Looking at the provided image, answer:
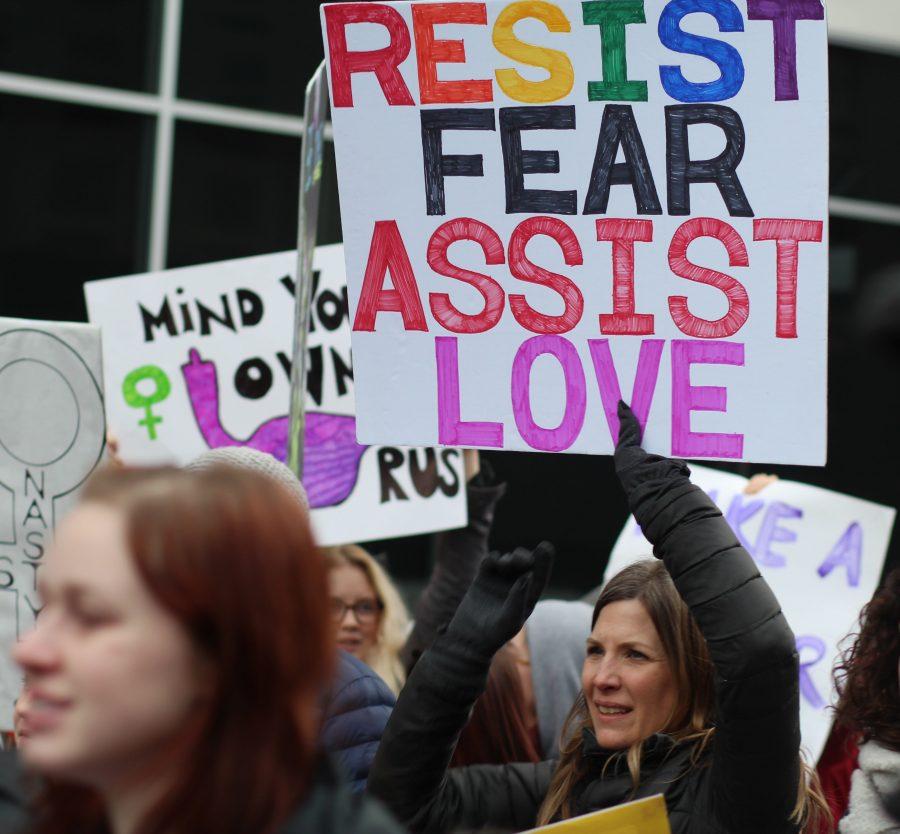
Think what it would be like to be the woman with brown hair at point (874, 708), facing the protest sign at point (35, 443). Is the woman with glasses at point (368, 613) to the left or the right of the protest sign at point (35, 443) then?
right

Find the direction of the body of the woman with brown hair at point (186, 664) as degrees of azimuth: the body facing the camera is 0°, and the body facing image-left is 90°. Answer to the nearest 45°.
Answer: approximately 90°

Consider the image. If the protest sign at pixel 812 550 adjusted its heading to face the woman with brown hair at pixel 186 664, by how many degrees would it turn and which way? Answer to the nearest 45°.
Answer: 0° — it already faces them

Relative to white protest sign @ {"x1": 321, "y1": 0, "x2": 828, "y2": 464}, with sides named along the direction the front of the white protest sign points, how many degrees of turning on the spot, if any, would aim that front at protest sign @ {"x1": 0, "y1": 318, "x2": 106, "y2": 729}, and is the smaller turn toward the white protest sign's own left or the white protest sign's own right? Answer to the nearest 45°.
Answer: approximately 90° to the white protest sign's own right

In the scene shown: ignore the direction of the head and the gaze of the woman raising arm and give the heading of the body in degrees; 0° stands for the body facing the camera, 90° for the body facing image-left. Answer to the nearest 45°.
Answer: approximately 45°

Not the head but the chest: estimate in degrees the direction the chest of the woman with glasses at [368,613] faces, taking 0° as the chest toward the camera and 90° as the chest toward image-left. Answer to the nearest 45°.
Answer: approximately 45°

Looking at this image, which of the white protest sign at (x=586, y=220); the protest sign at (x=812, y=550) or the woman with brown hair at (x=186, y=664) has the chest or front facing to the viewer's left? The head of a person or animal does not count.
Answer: the woman with brown hair
